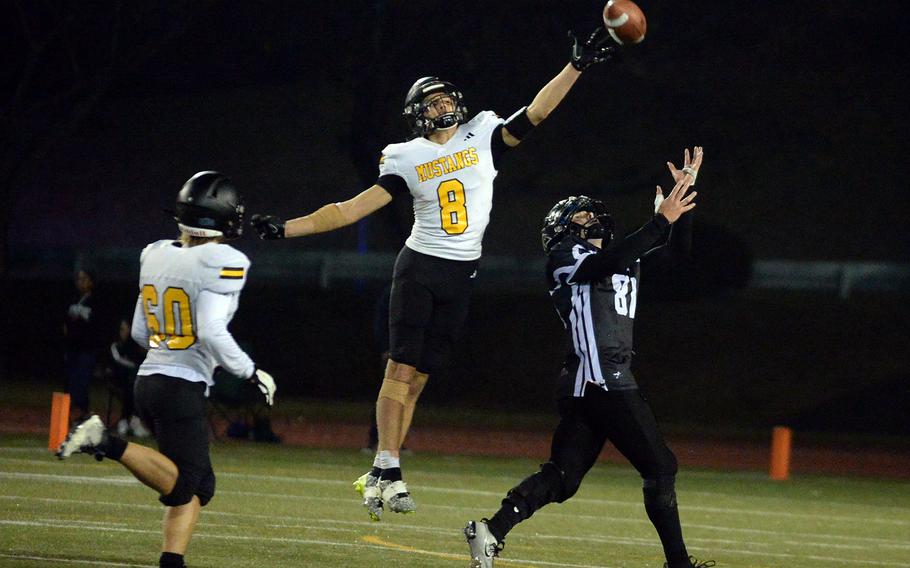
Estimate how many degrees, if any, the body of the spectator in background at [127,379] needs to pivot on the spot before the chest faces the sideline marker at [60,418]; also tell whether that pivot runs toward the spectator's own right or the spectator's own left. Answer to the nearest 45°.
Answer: approximately 45° to the spectator's own right

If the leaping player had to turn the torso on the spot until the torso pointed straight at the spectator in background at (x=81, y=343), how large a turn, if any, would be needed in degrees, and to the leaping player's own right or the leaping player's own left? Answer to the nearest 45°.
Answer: approximately 135° to the leaping player's own right

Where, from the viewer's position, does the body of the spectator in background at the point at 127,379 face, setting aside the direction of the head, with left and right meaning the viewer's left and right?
facing the viewer and to the right of the viewer

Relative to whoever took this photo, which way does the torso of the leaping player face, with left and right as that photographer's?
facing the viewer

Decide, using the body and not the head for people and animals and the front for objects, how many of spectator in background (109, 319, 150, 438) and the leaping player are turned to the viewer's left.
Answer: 0

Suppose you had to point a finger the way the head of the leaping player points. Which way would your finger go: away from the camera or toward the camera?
toward the camera

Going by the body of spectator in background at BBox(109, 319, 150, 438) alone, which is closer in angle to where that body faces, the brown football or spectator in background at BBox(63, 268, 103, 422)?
the brown football

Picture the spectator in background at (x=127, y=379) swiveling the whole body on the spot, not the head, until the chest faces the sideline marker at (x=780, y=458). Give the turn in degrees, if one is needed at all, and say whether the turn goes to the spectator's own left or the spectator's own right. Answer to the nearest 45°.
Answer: approximately 45° to the spectator's own left

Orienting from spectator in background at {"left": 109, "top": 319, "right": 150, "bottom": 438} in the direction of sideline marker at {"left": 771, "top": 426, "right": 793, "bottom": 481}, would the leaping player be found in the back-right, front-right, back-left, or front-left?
front-right

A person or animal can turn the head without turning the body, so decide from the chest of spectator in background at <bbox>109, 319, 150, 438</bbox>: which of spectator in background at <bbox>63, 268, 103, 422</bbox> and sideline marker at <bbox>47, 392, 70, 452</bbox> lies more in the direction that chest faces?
the sideline marker
